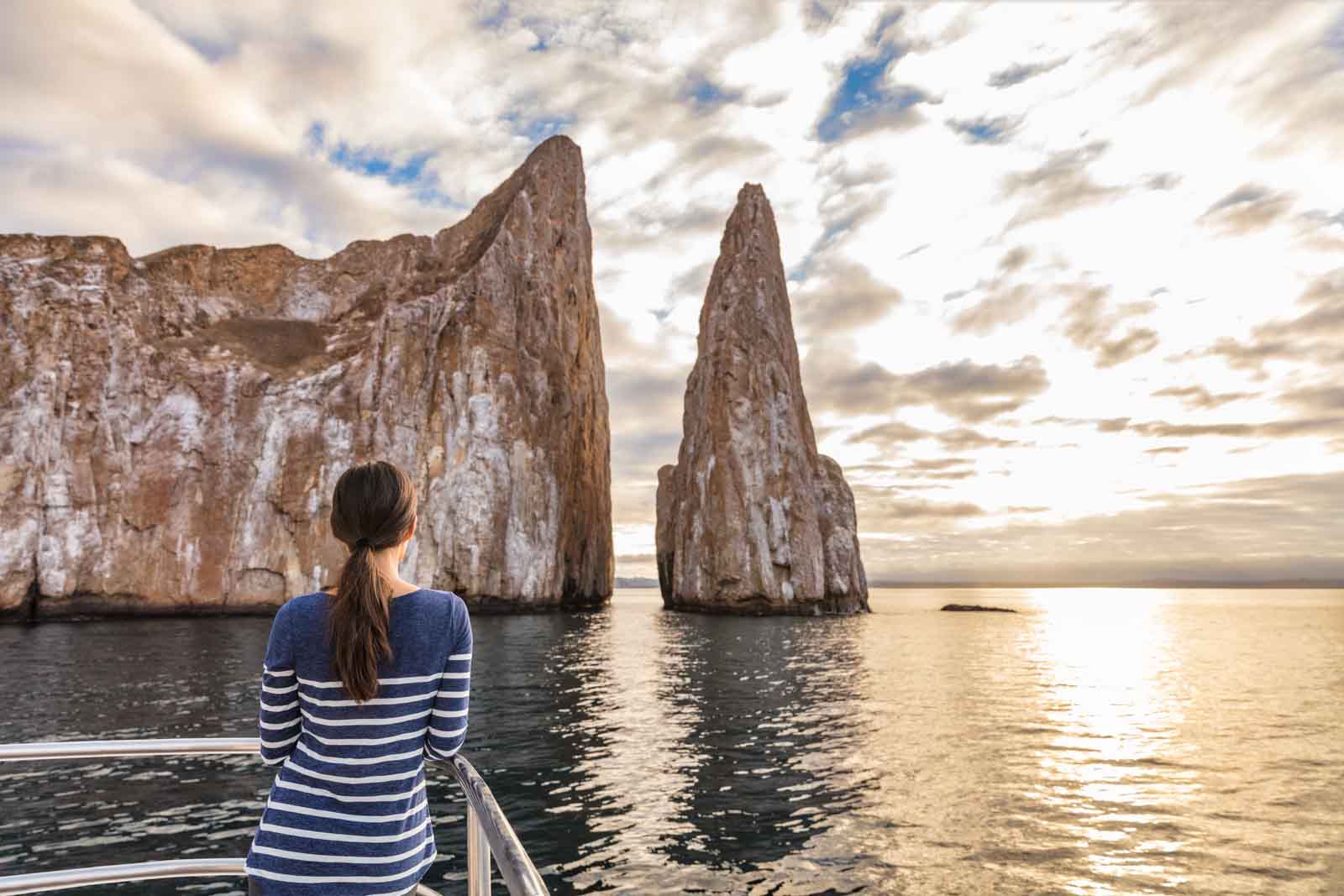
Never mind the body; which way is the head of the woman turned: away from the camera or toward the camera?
away from the camera

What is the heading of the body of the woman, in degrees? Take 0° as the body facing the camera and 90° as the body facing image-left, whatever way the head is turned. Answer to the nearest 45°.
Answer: approximately 180°
